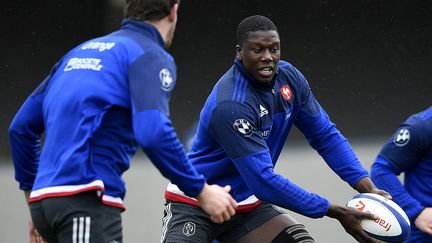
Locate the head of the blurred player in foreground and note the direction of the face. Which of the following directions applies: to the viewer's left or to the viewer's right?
to the viewer's right

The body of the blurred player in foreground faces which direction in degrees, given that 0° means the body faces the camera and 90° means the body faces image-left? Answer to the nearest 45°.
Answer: approximately 225°
